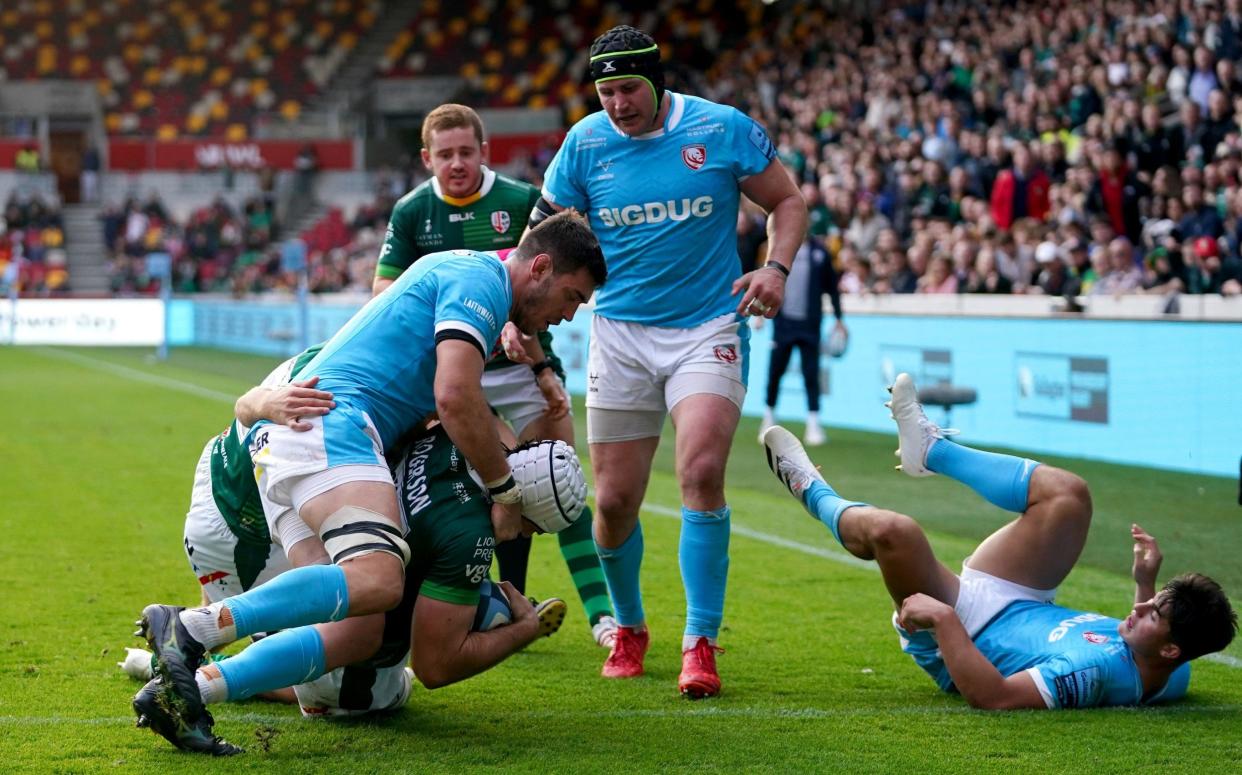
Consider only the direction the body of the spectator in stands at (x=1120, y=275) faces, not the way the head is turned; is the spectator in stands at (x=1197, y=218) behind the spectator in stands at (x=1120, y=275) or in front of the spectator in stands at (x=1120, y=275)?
behind

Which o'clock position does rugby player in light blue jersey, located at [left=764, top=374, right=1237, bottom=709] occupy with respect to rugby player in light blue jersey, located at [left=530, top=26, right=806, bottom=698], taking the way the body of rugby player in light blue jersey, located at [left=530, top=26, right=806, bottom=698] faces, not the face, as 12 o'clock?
rugby player in light blue jersey, located at [left=764, top=374, right=1237, bottom=709] is roughly at 10 o'clock from rugby player in light blue jersey, located at [left=530, top=26, right=806, bottom=698].

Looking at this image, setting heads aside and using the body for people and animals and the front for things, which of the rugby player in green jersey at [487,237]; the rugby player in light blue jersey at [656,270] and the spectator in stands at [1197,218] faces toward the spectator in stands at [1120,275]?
the spectator in stands at [1197,218]

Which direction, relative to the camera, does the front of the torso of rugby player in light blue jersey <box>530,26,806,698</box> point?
toward the camera

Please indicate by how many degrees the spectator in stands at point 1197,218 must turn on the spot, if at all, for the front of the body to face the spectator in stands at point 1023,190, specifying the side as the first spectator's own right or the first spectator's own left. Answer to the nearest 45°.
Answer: approximately 90° to the first spectator's own right

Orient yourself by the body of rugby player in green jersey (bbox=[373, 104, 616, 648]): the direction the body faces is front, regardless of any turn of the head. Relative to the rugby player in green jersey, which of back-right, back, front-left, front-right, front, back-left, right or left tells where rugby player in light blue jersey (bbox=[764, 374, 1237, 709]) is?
front-left

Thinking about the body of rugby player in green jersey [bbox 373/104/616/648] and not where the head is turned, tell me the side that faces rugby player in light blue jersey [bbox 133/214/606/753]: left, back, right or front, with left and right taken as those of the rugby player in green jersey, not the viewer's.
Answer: front

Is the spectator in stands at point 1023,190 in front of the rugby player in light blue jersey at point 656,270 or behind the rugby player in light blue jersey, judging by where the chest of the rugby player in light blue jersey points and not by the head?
behind

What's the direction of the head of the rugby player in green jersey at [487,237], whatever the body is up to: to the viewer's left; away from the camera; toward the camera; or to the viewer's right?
toward the camera

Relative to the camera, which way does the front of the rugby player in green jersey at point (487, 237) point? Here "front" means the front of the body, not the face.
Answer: toward the camera

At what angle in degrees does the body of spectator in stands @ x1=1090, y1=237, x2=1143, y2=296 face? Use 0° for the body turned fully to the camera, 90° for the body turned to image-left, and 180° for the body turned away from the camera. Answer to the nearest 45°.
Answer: approximately 45°

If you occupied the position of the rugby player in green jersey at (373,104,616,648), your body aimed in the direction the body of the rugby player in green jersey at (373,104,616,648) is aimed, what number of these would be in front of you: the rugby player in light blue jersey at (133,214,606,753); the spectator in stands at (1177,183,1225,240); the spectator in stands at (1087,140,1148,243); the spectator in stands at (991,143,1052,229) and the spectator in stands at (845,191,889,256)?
1

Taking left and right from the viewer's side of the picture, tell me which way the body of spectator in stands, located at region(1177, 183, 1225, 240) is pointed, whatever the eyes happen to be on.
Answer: facing the viewer and to the left of the viewer

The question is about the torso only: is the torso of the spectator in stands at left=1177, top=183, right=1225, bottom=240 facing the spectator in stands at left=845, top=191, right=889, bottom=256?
no

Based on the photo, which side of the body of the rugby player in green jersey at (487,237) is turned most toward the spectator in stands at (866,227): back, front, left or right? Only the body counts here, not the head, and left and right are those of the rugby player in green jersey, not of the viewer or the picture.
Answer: back

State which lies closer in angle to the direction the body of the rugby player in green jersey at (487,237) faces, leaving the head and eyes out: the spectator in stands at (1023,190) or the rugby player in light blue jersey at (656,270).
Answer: the rugby player in light blue jersey

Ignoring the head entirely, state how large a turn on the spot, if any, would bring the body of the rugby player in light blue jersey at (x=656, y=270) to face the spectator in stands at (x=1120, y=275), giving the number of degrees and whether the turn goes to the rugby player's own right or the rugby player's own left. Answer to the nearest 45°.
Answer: approximately 135° to the rugby player's own left

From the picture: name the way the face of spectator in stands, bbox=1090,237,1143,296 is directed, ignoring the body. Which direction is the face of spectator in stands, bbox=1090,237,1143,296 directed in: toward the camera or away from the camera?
toward the camera

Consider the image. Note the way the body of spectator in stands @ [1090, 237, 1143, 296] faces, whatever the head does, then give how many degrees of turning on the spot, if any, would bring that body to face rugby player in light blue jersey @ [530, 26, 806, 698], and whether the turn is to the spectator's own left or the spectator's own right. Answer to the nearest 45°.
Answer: approximately 45° to the spectator's own left

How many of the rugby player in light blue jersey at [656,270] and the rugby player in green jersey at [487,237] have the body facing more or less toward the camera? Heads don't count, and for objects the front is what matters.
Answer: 2

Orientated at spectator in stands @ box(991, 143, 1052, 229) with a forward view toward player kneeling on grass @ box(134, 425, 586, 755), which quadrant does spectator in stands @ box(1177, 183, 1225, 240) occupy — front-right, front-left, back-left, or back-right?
front-left
